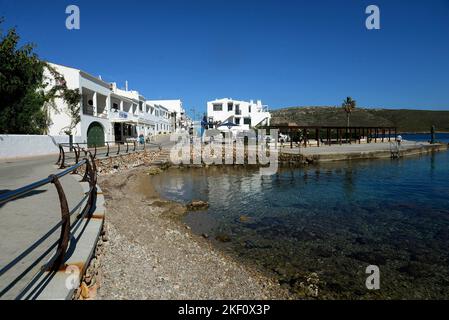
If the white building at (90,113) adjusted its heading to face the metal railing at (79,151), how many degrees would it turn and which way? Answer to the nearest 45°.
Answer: approximately 45° to its right

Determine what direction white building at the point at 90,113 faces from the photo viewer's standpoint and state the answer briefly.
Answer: facing the viewer and to the right of the viewer
